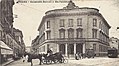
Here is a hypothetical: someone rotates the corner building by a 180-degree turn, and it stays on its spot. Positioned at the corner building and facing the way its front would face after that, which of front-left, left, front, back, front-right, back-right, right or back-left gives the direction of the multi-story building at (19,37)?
left

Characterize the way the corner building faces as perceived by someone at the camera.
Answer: facing the viewer

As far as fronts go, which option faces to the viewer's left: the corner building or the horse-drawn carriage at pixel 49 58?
the horse-drawn carriage

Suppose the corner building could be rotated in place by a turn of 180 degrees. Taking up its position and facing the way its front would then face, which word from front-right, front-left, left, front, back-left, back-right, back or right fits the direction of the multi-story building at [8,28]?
left

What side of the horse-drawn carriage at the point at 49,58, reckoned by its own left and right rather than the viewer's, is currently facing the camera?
left

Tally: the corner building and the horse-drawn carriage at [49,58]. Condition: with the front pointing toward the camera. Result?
1

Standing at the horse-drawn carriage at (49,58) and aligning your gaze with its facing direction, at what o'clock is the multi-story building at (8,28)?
The multi-story building is roughly at 12 o'clock from the horse-drawn carriage.

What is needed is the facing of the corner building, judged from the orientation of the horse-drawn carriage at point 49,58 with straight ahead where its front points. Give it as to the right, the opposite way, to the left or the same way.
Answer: to the left
